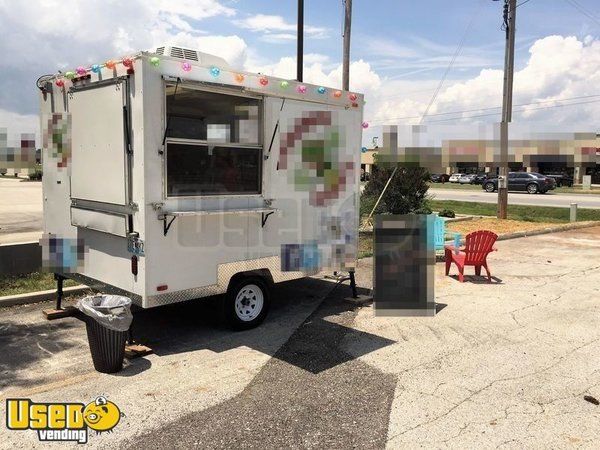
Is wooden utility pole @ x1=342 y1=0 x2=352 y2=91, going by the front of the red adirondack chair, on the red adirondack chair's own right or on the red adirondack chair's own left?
on the red adirondack chair's own right

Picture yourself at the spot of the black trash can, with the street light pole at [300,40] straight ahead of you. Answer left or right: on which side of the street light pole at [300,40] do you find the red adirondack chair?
right

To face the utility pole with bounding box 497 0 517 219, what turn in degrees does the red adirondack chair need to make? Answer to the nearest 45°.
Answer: approximately 135° to its right

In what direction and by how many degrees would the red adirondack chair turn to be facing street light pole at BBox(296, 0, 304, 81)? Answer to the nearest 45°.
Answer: approximately 90° to its right

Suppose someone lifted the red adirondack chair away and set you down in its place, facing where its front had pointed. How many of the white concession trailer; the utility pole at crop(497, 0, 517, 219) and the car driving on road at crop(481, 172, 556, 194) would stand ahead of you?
1
